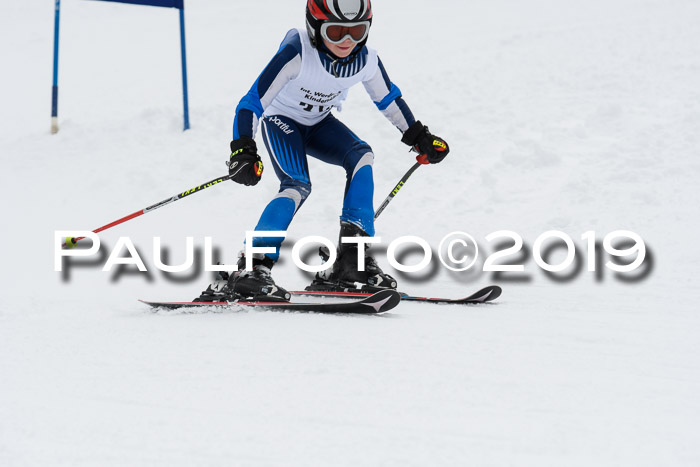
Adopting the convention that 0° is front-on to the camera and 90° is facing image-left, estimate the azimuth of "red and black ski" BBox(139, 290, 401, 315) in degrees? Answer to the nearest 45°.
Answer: approximately 315°

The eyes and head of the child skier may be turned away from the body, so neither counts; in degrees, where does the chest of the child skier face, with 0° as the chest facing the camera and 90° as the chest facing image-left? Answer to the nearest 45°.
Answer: approximately 315°

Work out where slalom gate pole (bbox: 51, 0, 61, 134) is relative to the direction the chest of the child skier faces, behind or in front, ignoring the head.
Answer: behind
